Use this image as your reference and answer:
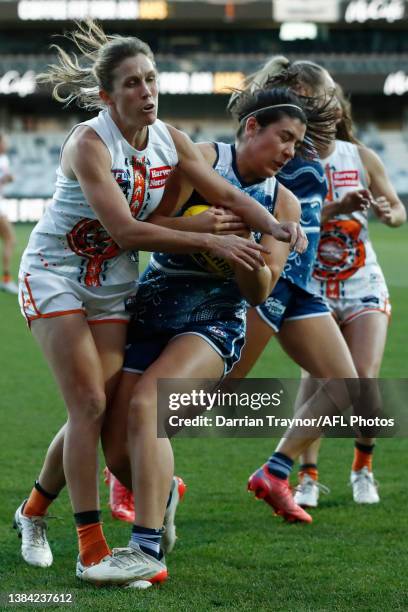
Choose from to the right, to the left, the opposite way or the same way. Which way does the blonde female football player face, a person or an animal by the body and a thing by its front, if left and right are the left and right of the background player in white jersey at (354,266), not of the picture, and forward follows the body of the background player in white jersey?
to the left

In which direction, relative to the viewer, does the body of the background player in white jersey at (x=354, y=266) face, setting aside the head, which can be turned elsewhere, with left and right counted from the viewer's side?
facing the viewer and to the left of the viewer

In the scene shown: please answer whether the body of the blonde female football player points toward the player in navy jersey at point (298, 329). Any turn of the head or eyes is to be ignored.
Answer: no

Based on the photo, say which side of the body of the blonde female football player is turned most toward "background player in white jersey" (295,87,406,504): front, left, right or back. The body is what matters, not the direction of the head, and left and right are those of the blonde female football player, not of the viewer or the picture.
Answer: left

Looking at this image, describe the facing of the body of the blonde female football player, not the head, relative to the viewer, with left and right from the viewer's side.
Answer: facing the viewer and to the right of the viewer
